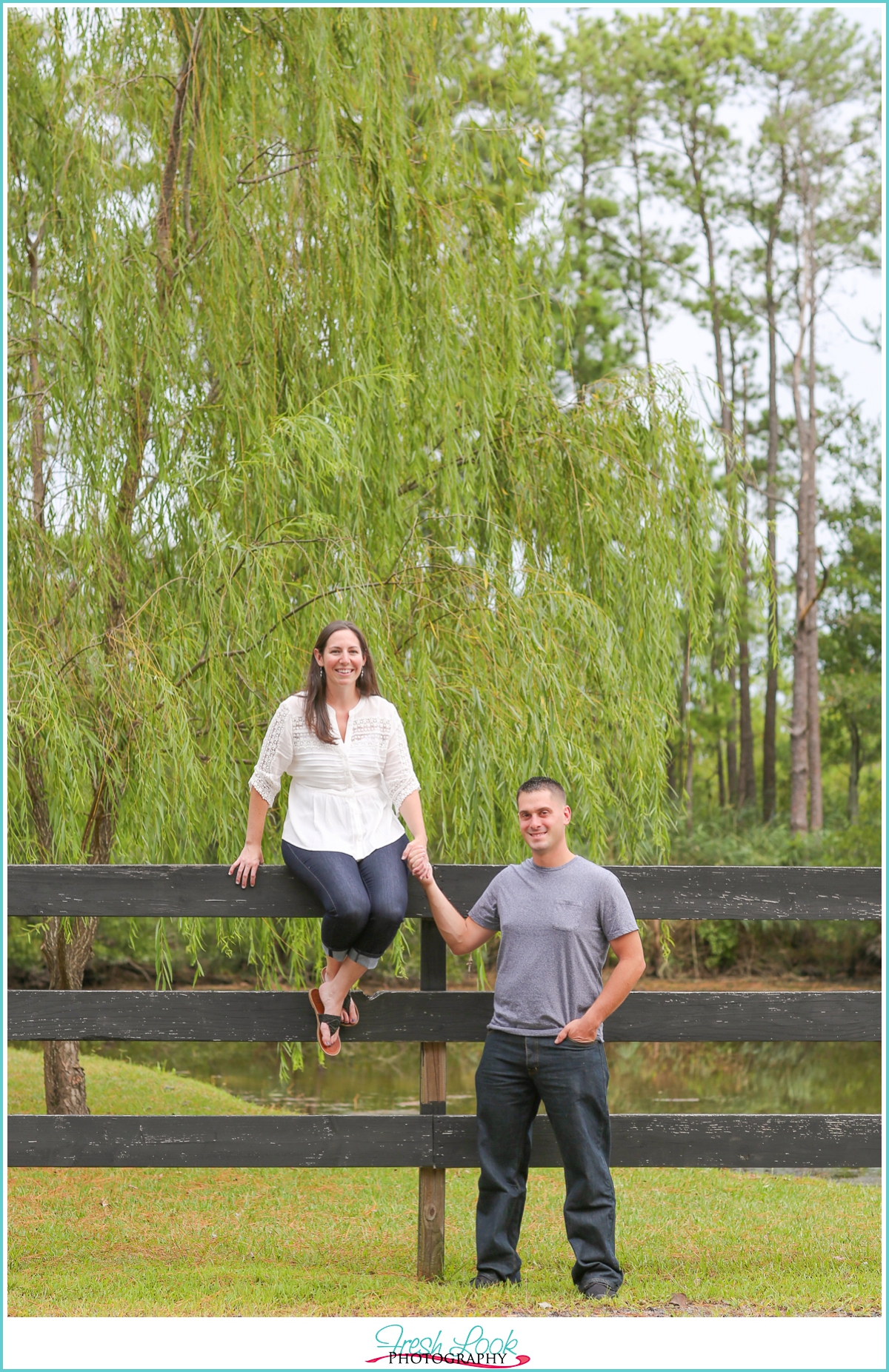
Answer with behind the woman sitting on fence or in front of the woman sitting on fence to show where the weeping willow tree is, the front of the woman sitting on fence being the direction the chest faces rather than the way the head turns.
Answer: behind

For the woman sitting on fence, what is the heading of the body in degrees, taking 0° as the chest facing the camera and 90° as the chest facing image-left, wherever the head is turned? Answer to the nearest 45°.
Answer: approximately 0°

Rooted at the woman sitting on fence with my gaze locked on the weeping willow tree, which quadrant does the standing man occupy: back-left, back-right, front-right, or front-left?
back-right

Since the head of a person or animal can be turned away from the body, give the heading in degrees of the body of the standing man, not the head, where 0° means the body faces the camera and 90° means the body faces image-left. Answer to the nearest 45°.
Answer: approximately 0°

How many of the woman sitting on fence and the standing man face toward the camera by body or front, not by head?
2
